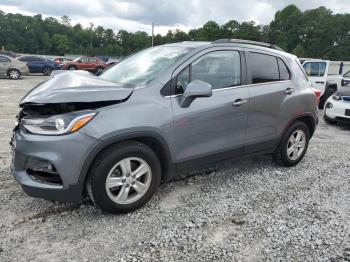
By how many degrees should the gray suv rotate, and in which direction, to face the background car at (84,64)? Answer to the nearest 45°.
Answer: approximately 135° to its right

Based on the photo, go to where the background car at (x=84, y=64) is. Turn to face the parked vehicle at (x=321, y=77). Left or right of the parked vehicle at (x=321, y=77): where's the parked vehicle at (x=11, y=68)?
right

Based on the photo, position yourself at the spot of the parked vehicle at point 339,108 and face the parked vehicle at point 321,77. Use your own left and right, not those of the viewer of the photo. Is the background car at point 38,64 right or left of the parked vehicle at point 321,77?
left

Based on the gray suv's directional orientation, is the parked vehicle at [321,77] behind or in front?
behind

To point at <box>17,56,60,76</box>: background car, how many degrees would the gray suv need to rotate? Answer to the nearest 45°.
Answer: approximately 90° to its right

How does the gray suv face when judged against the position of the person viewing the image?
facing the viewer and to the left of the viewer

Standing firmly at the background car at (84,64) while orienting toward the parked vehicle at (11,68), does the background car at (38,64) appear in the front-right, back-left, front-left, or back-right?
front-right

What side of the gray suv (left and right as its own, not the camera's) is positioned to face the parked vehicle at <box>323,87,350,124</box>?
back

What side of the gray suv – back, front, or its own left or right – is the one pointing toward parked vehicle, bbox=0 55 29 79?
right
